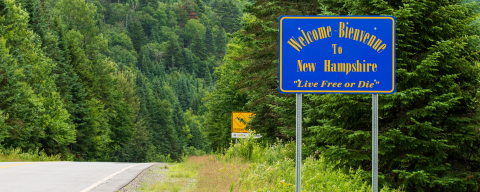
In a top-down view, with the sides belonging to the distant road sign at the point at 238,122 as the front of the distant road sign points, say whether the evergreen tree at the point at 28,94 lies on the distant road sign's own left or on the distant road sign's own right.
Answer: on the distant road sign's own right

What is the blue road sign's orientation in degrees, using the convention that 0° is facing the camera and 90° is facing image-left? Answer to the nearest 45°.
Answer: approximately 0°

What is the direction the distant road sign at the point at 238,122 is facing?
toward the camera

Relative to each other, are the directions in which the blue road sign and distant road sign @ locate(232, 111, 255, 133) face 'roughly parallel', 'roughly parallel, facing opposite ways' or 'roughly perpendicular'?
roughly parallel

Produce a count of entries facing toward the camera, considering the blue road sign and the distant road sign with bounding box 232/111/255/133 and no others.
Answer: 2

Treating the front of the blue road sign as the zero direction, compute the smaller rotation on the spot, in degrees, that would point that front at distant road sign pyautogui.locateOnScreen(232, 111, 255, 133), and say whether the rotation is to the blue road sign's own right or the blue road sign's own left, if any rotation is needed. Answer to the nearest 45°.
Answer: approximately 180°

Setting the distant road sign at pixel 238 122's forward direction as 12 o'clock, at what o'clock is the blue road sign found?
The blue road sign is roughly at 12 o'clock from the distant road sign.

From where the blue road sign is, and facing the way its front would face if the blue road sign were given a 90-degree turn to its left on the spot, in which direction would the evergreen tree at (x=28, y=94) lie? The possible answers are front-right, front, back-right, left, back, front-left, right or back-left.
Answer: back-left
